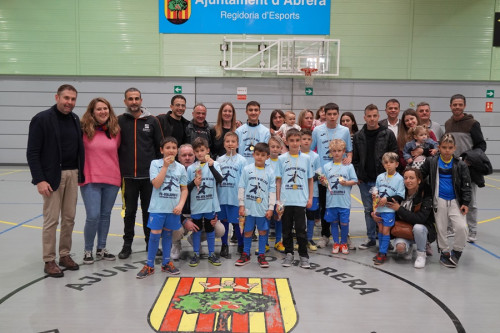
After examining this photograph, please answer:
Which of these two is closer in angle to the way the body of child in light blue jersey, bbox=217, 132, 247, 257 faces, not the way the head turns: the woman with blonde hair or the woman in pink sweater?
the woman in pink sweater

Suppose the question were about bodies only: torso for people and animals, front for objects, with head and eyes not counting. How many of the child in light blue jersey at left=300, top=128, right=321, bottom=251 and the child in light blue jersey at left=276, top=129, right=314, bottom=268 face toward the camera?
2

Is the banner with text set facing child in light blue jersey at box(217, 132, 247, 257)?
yes

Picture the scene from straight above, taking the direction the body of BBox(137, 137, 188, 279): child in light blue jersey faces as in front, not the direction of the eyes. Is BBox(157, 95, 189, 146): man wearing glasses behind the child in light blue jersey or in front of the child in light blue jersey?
behind

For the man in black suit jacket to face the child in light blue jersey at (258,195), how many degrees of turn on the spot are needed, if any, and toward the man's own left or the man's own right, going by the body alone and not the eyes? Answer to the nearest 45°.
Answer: approximately 45° to the man's own left
